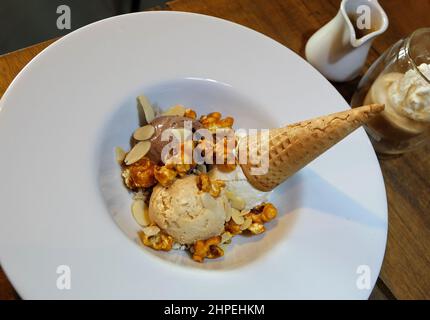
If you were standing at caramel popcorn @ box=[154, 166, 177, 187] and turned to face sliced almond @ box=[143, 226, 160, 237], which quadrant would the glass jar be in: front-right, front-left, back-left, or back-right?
back-left

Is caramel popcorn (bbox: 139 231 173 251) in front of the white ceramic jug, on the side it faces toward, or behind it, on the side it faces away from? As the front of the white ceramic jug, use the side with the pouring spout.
in front
